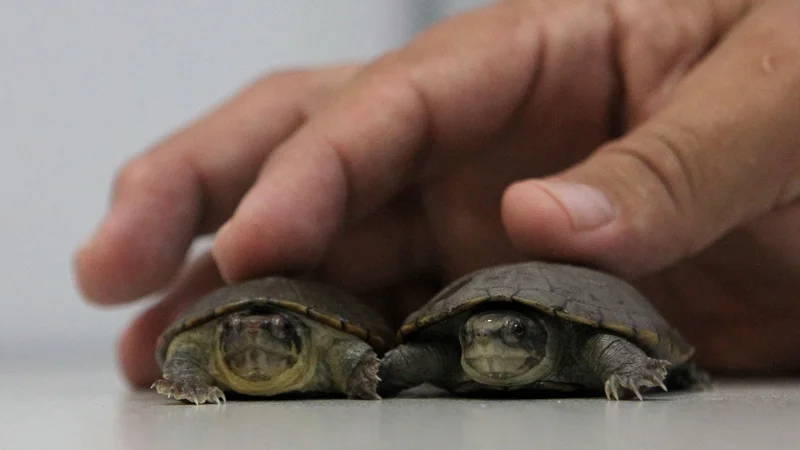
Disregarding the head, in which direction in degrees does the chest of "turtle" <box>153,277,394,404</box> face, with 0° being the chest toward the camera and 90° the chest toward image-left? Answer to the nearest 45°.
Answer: approximately 0°
